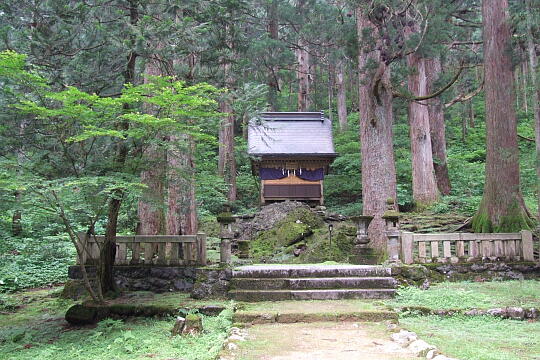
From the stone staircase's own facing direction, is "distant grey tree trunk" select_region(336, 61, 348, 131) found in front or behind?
behind

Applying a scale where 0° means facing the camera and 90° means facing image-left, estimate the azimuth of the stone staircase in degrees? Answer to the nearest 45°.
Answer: approximately 0°

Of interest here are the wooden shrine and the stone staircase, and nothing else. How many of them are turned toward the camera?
2

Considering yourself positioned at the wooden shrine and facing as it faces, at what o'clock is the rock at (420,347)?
The rock is roughly at 12 o'clock from the wooden shrine.

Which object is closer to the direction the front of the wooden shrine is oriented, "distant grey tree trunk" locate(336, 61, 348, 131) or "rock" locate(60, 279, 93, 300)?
the rock

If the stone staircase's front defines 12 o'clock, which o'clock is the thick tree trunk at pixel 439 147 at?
The thick tree trunk is roughly at 7 o'clock from the stone staircase.

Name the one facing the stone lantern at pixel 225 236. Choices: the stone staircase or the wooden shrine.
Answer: the wooden shrine

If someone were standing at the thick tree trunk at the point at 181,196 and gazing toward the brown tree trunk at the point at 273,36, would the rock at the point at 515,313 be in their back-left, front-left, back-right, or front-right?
back-right

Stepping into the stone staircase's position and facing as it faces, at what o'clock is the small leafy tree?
The small leafy tree is roughly at 2 o'clock from the stone staircase.

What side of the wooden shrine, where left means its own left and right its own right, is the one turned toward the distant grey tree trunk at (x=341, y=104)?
back
